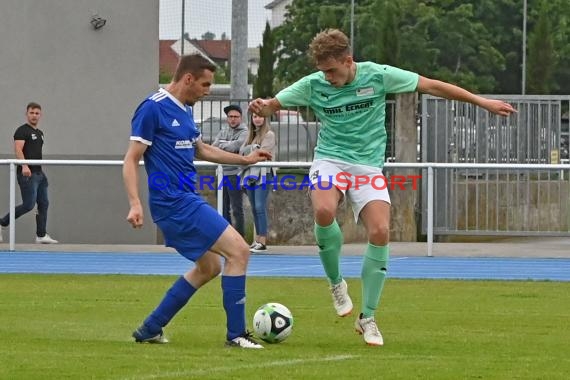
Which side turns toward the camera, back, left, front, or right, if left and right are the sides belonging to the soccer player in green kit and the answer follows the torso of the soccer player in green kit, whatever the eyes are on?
front

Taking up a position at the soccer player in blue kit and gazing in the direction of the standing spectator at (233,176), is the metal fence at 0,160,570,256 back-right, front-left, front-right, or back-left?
front-right

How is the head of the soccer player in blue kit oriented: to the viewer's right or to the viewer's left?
to the viewer's right

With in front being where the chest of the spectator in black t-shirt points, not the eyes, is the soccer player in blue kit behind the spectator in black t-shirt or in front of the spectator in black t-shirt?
in front

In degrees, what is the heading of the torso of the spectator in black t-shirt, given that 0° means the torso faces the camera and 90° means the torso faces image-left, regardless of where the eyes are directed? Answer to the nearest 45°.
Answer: approximately 315°

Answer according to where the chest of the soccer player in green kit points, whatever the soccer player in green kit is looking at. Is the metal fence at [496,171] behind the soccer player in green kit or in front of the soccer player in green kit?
behind

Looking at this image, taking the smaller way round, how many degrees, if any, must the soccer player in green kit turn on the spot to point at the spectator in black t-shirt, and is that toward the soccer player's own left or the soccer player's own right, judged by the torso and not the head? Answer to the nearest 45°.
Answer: approximately 135° to the soccer player's own right

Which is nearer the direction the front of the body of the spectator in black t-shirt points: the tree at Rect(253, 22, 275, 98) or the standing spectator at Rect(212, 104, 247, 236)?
the standing spectator

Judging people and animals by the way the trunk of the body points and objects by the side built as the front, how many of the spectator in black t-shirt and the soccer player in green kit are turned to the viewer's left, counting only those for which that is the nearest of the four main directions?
0

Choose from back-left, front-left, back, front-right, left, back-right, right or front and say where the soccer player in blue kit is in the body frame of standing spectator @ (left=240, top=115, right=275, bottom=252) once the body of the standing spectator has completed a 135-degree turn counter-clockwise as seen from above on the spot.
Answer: right

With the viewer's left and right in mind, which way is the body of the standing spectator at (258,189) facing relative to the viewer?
facing the viewer and to the left of the viewer

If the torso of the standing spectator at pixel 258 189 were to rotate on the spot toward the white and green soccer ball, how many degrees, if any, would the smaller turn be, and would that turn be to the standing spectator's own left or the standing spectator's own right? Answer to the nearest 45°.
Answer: approximately 45° to the standing spectator's own left

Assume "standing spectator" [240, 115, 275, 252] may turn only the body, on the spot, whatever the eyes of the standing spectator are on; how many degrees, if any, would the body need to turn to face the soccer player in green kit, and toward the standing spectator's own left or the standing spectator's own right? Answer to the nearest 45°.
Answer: approximately 45° to the standing spectator's own left

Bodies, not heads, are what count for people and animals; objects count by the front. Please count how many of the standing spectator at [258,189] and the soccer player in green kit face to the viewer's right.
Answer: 0

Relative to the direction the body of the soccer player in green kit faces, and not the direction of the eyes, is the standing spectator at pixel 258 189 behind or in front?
behind
